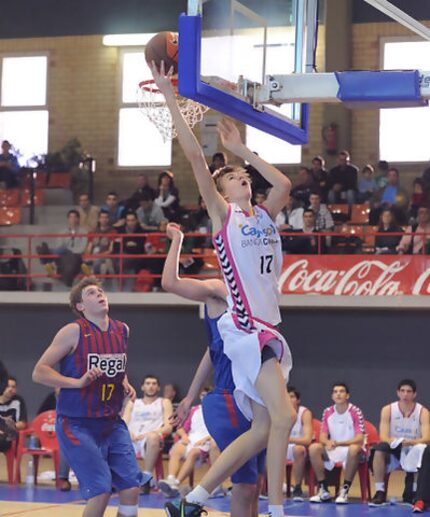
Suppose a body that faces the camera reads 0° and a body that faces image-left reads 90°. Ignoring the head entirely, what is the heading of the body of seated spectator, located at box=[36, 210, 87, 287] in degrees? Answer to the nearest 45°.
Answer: approximately 45°

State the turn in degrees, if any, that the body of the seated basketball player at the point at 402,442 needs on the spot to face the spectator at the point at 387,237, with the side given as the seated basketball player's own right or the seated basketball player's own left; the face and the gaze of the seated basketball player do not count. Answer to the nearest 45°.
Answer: approximately 180°

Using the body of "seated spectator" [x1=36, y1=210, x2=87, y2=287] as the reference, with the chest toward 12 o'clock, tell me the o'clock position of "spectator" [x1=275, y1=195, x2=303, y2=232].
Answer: The spectator is roughly at 8 o'clock from the seated spectator.

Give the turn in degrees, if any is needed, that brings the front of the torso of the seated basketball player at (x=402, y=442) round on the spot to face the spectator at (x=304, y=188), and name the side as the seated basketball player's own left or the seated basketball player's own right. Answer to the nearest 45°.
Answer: approximately 180°

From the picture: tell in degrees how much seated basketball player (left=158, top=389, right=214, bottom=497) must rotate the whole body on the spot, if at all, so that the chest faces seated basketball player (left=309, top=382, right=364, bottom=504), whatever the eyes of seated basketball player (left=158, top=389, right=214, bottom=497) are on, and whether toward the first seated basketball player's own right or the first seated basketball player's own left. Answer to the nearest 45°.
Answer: approximately 135° to the first seated basketball player's own left

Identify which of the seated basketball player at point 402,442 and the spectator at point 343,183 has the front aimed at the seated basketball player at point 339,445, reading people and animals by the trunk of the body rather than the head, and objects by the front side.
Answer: the spectator

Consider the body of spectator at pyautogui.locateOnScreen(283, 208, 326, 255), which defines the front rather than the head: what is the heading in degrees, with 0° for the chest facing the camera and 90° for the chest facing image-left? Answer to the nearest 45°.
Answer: approximately 0°

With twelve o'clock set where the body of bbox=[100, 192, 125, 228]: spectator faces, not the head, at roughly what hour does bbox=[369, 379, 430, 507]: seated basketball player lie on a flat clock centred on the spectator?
The seated basketball player is roughly at 11 o'clock from the spectator.

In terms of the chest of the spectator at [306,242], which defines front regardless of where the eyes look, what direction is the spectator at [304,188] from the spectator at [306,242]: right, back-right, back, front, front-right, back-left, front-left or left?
back
